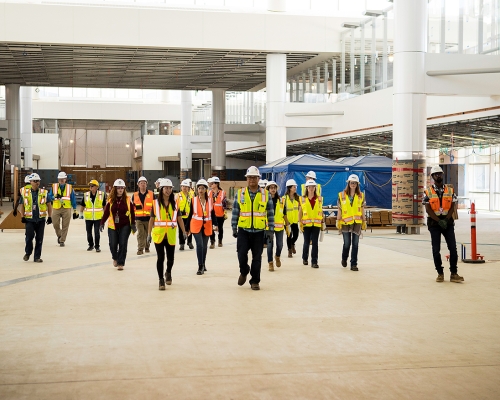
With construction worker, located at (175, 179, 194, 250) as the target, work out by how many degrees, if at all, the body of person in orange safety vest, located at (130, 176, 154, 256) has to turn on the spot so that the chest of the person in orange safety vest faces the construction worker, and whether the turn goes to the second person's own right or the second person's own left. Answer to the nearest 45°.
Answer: approximately 135° to the second person's own left

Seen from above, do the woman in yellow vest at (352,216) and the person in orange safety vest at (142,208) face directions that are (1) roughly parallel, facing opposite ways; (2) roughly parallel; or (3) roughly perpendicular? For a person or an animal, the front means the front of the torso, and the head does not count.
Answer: roughly parallel

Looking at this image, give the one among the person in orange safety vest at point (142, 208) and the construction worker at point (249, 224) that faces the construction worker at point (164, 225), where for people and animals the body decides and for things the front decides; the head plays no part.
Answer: the person in orange safety vest

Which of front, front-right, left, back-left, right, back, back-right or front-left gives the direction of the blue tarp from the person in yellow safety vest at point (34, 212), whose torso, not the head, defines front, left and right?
back-left

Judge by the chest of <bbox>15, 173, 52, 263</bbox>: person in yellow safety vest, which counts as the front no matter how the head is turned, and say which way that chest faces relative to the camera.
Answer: toward the camera

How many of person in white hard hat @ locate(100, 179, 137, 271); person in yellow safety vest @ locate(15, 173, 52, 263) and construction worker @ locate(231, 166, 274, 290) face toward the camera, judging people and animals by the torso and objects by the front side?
3

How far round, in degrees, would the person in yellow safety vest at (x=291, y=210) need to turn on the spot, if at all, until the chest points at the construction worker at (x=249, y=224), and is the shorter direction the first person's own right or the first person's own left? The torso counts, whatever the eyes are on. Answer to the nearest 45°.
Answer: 0° — they already face them

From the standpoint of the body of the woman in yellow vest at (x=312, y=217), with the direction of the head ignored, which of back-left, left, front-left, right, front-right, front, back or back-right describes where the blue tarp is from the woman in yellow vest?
back

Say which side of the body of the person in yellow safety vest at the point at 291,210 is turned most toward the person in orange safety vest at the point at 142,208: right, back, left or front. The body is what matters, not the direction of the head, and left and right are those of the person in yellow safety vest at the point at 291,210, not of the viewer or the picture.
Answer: right

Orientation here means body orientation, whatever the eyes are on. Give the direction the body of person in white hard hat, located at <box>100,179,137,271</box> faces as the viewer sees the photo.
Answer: toward the camera

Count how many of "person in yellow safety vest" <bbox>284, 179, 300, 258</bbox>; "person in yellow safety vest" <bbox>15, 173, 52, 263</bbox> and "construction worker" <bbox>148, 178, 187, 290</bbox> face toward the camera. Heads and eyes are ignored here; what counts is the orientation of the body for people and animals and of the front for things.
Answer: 3

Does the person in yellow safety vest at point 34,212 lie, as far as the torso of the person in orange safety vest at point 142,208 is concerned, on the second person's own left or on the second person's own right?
on the second person's own right

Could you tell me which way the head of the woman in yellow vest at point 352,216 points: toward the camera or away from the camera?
toward the camera

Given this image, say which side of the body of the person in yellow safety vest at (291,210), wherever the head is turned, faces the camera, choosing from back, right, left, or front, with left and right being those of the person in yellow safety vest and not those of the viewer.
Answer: front

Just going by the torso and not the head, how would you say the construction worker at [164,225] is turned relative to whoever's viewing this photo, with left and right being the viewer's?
facing the viewer
